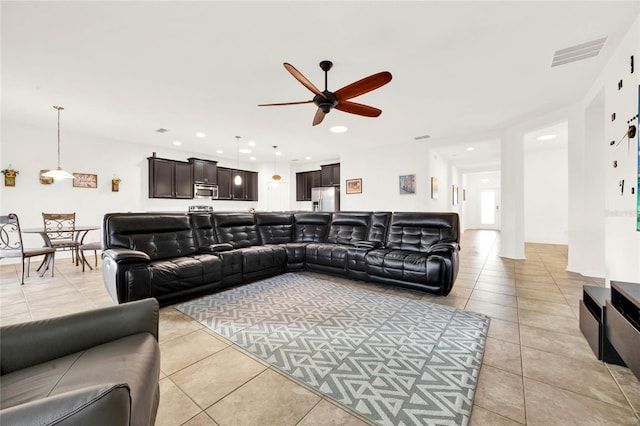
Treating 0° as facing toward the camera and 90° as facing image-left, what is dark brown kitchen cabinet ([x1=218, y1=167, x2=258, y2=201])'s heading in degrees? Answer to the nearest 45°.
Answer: approximately 315°

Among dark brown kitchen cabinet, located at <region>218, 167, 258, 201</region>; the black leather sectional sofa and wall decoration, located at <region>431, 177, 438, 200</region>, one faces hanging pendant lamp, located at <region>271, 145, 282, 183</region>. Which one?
the dark brown kitchen cabinet

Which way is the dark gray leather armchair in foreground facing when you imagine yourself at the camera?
facing to the right of the viewer

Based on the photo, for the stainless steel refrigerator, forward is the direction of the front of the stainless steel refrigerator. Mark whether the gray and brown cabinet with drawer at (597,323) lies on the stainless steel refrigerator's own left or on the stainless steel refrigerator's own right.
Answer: on the stainless steel refrigerator's own left

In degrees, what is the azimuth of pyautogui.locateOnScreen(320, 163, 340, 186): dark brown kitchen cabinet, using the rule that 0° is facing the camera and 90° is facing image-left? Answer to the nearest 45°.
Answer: approximately 45°

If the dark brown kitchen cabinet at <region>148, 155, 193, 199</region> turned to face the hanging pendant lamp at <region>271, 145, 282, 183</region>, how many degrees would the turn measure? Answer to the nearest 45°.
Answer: approximately 45° to its left

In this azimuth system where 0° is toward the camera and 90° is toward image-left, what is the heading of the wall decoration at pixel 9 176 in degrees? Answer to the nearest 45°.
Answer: approximately 0°

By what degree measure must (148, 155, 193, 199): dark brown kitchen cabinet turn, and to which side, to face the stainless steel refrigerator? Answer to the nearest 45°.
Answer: approximately 45° to its left

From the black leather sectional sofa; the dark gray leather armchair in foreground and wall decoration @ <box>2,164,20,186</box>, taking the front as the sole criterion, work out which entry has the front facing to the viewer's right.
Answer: the dark gray leather armchair in foreground
